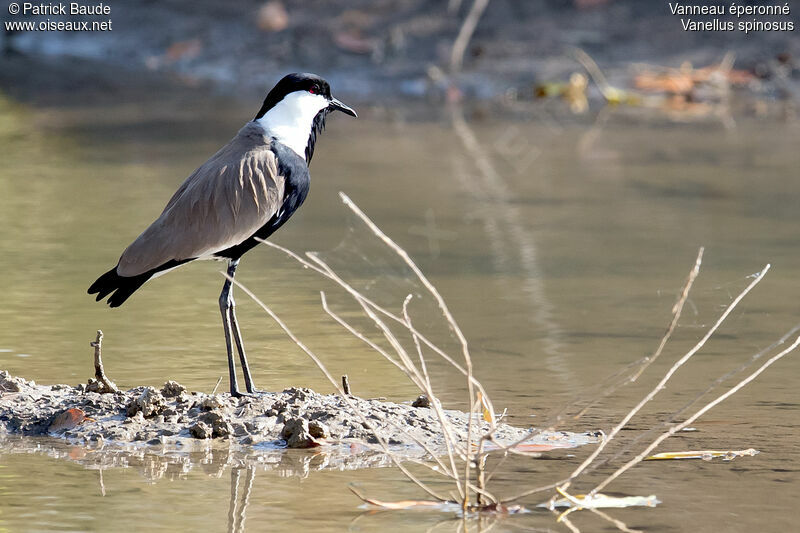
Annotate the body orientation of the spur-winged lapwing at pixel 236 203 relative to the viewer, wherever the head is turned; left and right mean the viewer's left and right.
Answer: facing to the right of the viewer

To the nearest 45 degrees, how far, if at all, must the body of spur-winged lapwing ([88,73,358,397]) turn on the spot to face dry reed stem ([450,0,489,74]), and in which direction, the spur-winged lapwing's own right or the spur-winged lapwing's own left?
approximately 90° to the spur-winged lapwing's own left
